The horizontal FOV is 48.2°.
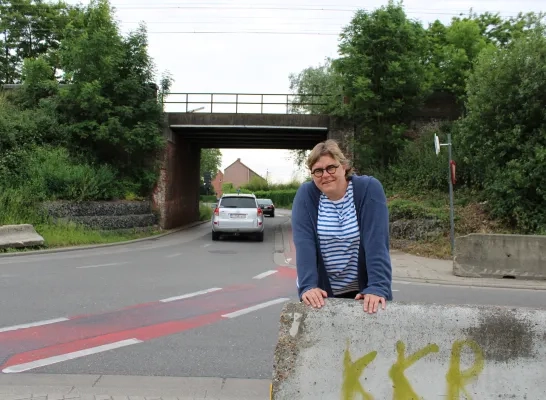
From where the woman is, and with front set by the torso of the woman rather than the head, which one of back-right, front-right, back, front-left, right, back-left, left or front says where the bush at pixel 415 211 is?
back

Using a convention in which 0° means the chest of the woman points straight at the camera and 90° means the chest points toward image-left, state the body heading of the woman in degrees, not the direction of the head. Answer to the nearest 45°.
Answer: approximately 0°

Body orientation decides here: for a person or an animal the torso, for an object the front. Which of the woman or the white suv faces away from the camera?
the white suv

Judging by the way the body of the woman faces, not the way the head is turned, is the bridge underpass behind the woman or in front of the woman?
behind

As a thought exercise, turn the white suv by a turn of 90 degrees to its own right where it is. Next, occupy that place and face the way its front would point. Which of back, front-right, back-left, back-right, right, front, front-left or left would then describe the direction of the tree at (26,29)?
back-left

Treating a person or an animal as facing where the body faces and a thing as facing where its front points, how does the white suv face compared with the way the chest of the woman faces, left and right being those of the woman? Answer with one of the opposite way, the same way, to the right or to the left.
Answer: the opposite way

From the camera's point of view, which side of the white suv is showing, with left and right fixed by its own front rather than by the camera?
back

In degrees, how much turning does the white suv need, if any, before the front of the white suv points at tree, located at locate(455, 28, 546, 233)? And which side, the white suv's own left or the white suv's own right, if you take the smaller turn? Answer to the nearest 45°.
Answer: approximately 135° to the white suv's own right

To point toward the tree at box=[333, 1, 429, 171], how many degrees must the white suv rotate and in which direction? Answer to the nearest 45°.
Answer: approximately 90° to its right

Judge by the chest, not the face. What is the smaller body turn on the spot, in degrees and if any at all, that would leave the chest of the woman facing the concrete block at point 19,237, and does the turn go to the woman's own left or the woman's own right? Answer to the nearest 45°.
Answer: approximately 135° to the woman's own right

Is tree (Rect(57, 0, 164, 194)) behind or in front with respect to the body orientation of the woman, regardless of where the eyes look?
behind
